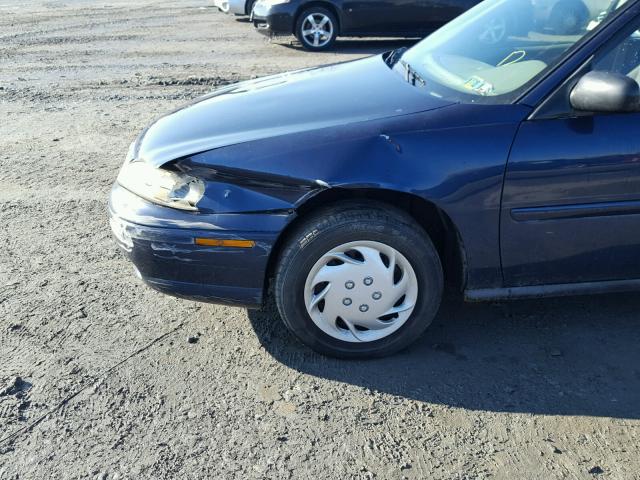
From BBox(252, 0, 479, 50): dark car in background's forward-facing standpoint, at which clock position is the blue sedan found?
The blue sedan is roughly at 9 o'clock from the dark car in background.

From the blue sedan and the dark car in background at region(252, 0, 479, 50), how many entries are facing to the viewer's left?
2

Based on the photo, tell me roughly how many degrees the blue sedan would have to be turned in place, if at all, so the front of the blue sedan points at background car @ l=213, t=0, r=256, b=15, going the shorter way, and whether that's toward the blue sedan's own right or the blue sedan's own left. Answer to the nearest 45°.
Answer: approximately 90° to the blue sedan's own right

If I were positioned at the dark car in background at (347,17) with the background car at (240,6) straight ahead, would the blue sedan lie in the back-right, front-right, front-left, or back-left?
back-left

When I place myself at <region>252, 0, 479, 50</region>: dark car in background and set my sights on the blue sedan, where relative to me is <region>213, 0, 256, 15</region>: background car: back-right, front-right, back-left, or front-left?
back-right

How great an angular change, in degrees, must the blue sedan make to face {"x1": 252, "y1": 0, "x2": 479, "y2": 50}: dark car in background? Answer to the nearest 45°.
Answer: approximately 90° to its right

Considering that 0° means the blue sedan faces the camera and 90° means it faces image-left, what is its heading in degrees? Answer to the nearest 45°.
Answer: approximately 90°

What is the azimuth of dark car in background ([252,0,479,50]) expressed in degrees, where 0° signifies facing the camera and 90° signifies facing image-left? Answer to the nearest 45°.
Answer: approximately 90°

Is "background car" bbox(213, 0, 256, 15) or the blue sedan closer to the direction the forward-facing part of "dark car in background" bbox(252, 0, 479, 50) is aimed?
the background car
